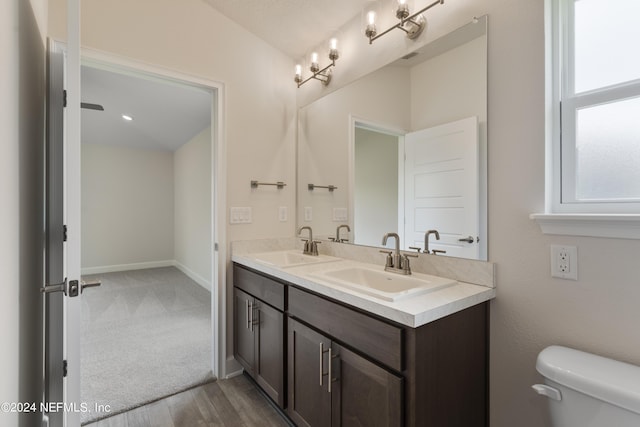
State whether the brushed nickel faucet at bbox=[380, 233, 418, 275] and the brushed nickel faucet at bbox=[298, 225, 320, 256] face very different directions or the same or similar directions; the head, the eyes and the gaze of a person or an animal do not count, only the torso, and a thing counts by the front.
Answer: same or similar directions

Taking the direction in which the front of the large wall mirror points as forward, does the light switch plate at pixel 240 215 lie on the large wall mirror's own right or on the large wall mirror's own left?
on the large wall mirror's own right

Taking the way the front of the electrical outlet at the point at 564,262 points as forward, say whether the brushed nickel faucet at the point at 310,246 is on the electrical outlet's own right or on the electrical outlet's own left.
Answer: on the electrical outlet's own right

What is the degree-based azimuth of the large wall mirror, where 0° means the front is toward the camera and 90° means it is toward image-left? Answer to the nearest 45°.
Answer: approximately 45°

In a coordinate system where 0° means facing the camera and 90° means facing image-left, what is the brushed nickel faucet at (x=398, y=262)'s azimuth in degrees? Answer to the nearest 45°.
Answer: approximately 45°

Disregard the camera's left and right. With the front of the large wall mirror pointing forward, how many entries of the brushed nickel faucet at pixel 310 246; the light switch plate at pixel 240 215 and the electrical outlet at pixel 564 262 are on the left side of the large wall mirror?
1

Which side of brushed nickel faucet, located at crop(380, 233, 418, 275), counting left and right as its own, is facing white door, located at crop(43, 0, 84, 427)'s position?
front

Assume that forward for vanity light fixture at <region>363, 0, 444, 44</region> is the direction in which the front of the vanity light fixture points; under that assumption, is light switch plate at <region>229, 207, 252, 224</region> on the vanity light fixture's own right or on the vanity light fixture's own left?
on the vanity light fixture's own right

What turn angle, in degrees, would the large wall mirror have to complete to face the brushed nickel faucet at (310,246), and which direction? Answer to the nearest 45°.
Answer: approximately 90° to its right

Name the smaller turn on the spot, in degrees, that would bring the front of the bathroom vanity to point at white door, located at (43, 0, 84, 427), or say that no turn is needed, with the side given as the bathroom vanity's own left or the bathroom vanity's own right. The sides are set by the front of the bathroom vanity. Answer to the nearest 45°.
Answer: approximately 45° to the bathroom vanity's own right

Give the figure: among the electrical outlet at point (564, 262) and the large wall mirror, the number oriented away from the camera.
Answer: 0

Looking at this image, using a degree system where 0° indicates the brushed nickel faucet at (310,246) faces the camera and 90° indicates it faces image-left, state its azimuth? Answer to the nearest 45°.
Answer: approximately 45°

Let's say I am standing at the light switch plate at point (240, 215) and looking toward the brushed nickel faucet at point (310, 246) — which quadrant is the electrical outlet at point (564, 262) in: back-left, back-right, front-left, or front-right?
front-right

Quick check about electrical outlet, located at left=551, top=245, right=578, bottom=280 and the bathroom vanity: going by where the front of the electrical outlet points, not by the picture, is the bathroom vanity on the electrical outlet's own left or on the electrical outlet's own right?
on the electrical outlet's own right
